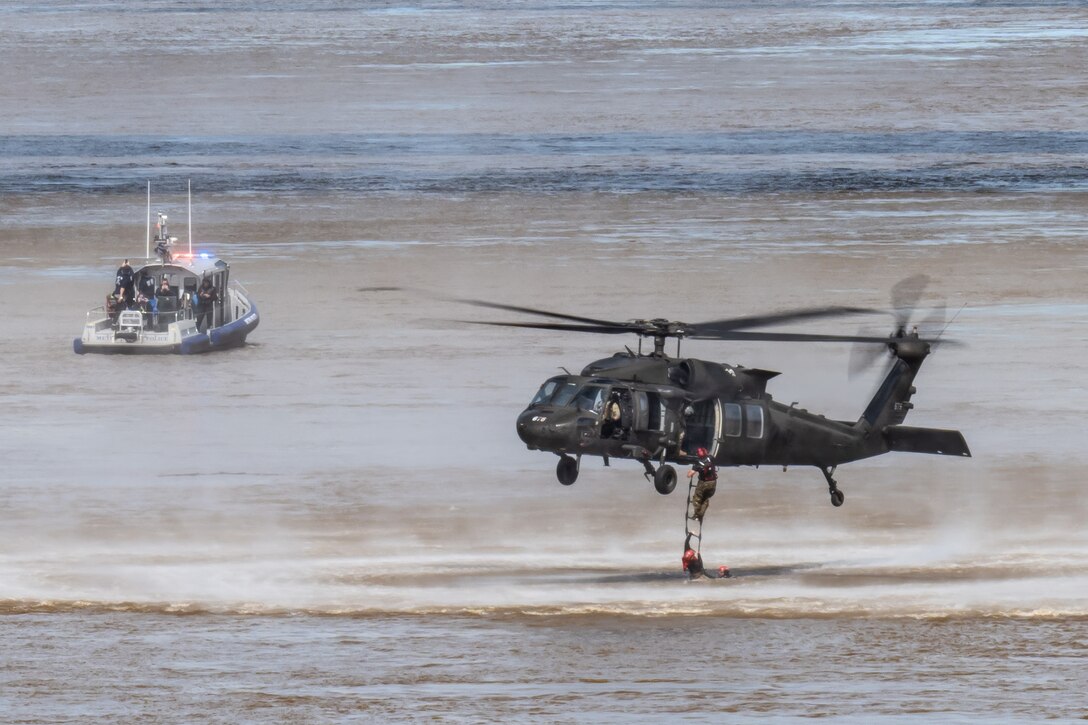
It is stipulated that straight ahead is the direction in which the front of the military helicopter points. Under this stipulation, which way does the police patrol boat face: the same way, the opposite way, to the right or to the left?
the opposite way

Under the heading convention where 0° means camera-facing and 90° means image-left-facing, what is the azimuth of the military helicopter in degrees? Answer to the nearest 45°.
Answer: approximately 45°

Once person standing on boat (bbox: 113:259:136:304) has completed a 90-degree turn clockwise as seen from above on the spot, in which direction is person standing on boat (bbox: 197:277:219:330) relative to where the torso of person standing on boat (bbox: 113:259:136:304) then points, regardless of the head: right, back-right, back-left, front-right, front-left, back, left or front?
back

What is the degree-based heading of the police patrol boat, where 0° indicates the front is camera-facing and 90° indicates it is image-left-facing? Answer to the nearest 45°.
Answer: approximately 225°

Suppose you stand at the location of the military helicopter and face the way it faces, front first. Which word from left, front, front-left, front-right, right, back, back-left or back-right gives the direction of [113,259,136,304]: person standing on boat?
right

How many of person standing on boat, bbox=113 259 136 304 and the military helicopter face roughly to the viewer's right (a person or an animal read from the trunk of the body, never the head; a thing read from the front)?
0
